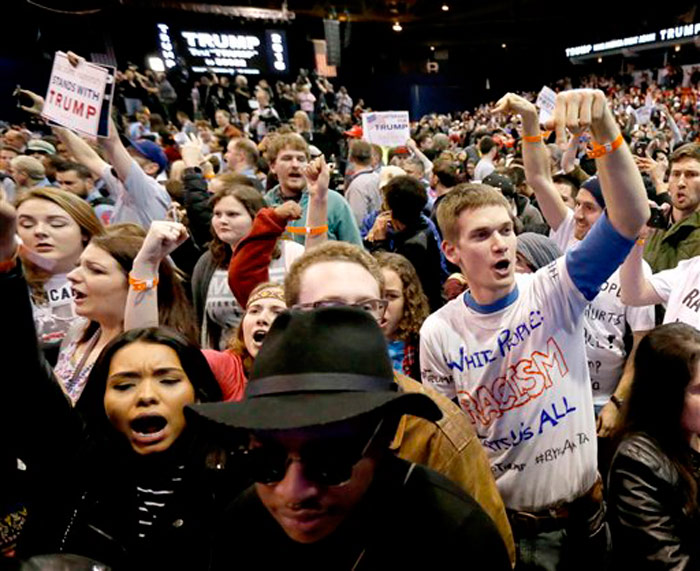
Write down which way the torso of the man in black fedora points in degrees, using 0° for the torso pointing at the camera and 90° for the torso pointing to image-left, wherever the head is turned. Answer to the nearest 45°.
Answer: approximately 45°

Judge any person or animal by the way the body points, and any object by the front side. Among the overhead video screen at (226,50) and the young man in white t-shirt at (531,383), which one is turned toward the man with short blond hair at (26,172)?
the overhead video screen

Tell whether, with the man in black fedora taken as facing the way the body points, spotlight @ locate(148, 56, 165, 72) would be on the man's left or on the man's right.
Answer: on the man's right

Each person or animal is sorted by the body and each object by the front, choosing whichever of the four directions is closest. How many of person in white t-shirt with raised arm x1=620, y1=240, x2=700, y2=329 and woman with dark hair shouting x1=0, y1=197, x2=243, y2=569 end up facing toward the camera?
2

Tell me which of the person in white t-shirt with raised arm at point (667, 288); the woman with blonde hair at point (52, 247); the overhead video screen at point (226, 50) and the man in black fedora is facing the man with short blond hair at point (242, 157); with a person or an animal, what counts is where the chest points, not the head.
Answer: the overhead video screen

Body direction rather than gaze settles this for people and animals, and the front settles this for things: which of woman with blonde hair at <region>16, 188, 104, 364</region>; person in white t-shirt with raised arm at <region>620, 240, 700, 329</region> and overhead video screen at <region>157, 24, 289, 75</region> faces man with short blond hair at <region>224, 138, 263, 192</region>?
the overhead video screen
